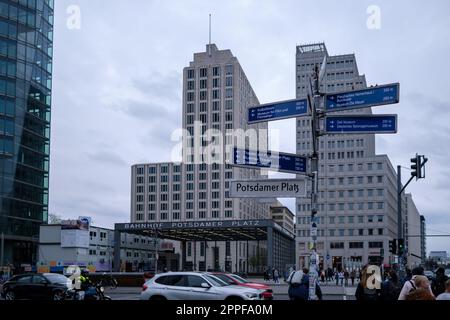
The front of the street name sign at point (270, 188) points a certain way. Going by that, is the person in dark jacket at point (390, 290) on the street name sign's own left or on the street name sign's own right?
on the street name sign's own left

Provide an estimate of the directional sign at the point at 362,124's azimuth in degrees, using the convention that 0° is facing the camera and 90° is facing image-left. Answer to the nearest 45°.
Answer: approximately 0°
